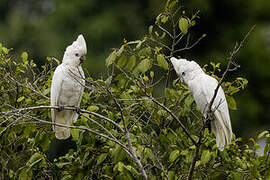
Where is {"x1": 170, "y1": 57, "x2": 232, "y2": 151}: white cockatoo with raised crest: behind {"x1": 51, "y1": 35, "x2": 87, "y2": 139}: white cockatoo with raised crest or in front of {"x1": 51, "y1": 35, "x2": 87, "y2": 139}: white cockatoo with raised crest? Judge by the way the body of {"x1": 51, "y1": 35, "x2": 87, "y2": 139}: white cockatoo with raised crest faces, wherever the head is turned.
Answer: in front

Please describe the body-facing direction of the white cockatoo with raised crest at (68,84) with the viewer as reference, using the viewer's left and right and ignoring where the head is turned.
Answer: facing the viewer and to the right of the viewer
